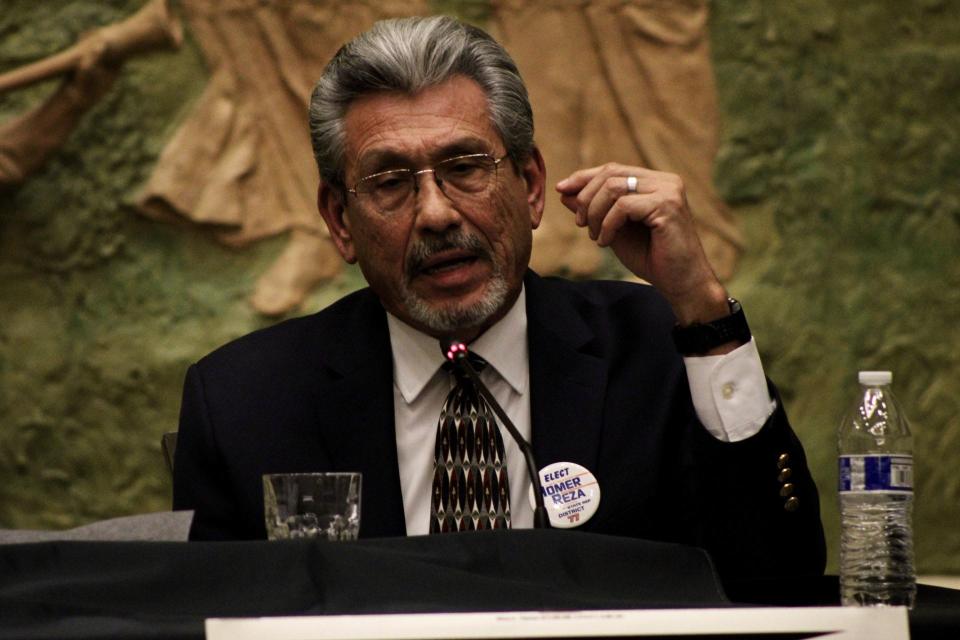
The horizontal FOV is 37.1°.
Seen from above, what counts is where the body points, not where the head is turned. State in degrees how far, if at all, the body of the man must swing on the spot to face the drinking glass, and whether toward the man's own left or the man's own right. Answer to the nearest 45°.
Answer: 0° — they already face it

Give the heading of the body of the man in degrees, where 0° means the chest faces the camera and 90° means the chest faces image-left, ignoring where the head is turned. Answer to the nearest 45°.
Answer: approximately 0°

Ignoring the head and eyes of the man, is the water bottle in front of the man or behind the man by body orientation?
in front

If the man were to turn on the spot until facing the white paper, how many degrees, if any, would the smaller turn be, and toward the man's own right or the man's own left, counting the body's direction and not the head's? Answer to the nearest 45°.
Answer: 0° — they already face it

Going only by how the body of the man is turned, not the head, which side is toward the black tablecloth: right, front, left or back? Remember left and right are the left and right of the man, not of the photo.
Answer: front
